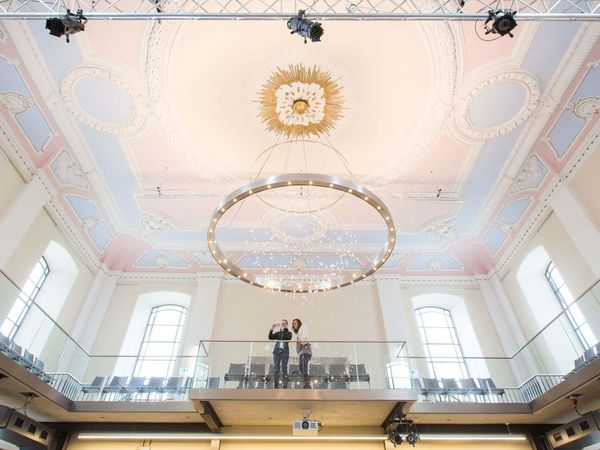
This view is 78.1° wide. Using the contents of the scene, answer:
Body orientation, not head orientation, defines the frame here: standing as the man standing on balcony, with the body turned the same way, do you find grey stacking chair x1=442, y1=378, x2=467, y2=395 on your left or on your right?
on your left

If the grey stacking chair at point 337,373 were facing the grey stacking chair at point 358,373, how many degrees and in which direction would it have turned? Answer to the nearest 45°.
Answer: approximately 90° to its left

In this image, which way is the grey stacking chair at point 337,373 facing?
toward the camera

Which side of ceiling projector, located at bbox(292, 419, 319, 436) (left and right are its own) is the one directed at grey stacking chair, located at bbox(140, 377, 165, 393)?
right

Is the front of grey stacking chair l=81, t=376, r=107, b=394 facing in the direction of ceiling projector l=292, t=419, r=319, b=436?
no

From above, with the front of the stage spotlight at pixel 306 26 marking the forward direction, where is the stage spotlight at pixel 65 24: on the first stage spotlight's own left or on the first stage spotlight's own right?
on the first stage spotlight's own right

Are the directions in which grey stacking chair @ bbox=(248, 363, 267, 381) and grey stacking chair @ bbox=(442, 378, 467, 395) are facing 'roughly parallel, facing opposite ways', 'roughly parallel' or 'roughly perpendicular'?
roughly parallel

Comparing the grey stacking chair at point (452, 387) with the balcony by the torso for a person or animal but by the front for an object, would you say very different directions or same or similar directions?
same or similar directions

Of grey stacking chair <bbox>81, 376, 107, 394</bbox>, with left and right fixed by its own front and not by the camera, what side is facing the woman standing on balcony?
left

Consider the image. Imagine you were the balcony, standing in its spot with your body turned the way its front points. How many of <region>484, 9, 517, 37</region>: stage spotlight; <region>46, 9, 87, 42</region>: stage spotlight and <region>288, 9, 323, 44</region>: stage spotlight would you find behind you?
0

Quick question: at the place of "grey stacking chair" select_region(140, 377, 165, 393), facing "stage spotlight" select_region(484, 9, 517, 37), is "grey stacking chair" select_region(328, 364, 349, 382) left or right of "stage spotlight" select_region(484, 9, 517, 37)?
left

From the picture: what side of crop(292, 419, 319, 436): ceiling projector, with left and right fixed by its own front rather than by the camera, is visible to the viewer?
front

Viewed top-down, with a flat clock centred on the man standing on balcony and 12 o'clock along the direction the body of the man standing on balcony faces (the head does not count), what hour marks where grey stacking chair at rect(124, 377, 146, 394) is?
The grey stacking chair is roughly at 4 o'clock from the man standing on balcony.

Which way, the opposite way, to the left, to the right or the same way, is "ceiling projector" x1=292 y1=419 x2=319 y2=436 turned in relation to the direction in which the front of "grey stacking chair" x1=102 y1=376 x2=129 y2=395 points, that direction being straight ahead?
the same way

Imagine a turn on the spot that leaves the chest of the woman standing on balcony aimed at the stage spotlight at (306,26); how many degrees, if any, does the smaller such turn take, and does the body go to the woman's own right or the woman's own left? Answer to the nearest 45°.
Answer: approximately 45° to the woman's own left

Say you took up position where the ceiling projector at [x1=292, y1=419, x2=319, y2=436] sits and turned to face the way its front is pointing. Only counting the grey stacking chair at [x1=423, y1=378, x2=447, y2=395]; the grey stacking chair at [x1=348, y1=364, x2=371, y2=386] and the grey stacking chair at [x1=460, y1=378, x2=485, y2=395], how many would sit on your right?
0

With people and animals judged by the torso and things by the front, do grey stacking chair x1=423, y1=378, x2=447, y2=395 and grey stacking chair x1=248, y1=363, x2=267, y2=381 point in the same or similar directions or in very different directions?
same or similar directions
